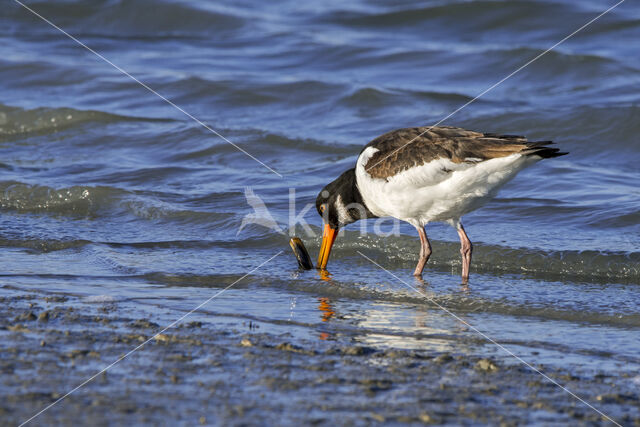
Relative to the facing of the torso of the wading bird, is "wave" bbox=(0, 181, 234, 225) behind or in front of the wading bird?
in front

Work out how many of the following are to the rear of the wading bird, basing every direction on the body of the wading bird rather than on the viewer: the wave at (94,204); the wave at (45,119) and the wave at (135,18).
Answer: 0

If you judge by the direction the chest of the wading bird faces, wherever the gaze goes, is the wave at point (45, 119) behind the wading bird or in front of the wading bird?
in front

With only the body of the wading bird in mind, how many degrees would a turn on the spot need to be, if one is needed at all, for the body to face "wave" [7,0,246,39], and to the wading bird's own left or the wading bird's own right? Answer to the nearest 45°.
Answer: approximately 45° to the wading bird's own right

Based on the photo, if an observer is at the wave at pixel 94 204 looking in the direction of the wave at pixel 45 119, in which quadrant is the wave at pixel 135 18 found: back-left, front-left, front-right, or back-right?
front-right

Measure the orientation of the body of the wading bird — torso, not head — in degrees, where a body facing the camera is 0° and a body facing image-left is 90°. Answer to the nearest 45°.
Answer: approximately 90°

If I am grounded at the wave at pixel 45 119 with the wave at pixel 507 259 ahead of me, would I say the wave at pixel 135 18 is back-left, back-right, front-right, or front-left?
back-left

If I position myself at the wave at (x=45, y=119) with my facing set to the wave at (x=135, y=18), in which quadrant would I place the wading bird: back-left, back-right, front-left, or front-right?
back-right

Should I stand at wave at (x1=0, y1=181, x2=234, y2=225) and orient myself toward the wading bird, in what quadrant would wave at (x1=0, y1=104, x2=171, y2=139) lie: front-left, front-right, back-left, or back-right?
back-left
